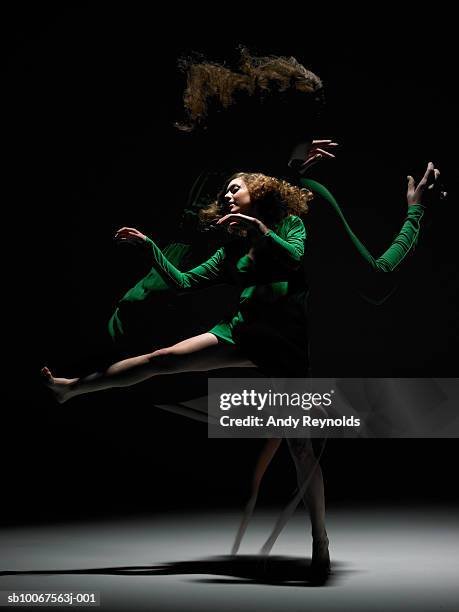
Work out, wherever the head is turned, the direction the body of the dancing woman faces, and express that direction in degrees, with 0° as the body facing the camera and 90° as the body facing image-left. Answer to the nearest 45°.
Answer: approximately 45°
